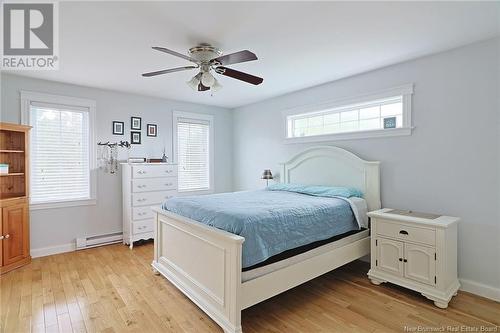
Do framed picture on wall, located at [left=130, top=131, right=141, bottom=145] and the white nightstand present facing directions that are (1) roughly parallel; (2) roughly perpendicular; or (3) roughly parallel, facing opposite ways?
roughly perpendicular

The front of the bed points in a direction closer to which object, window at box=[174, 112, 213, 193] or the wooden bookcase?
the wooden bookcase

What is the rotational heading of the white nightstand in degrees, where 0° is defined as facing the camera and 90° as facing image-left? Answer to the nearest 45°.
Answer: approximately 45°

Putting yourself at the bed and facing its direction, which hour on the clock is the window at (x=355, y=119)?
The window is roughly at 6 o'clock from the bed.

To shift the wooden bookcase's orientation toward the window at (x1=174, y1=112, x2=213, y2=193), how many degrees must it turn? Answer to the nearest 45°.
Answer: approximately 45° to its left

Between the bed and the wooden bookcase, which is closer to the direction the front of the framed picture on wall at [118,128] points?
the bed

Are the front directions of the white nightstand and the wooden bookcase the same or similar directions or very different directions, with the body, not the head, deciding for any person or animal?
very different directions
